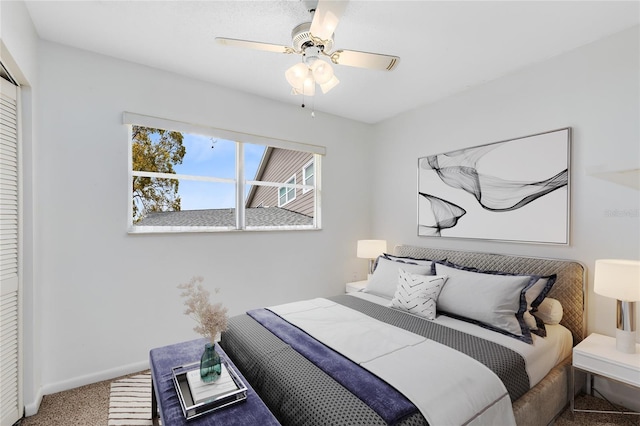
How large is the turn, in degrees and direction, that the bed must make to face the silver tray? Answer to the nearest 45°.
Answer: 0° — it already faces it

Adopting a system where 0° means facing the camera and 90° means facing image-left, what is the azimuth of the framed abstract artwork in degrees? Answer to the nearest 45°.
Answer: approximately 45°

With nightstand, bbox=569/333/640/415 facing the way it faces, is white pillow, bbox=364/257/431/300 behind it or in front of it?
in front

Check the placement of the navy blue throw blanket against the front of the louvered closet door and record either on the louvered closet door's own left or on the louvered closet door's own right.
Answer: on the louvered closet door's own right

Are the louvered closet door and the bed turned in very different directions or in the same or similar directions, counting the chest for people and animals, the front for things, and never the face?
very different directions

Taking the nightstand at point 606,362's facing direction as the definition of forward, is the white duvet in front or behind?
in front

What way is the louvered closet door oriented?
to the viewer's right

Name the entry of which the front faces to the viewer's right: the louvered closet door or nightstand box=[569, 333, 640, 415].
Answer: the louvered closet door

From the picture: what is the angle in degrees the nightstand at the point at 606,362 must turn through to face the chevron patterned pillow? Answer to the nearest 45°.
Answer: approximately 45° to its right

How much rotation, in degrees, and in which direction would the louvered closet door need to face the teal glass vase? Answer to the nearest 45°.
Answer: approximately 45° to its right

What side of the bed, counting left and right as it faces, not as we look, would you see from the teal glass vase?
front

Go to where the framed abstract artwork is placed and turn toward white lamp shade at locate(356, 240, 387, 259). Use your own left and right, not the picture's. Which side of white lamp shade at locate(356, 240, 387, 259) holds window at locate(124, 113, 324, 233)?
left

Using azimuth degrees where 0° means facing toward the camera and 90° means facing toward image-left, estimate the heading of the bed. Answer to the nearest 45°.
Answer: approximately 45°
